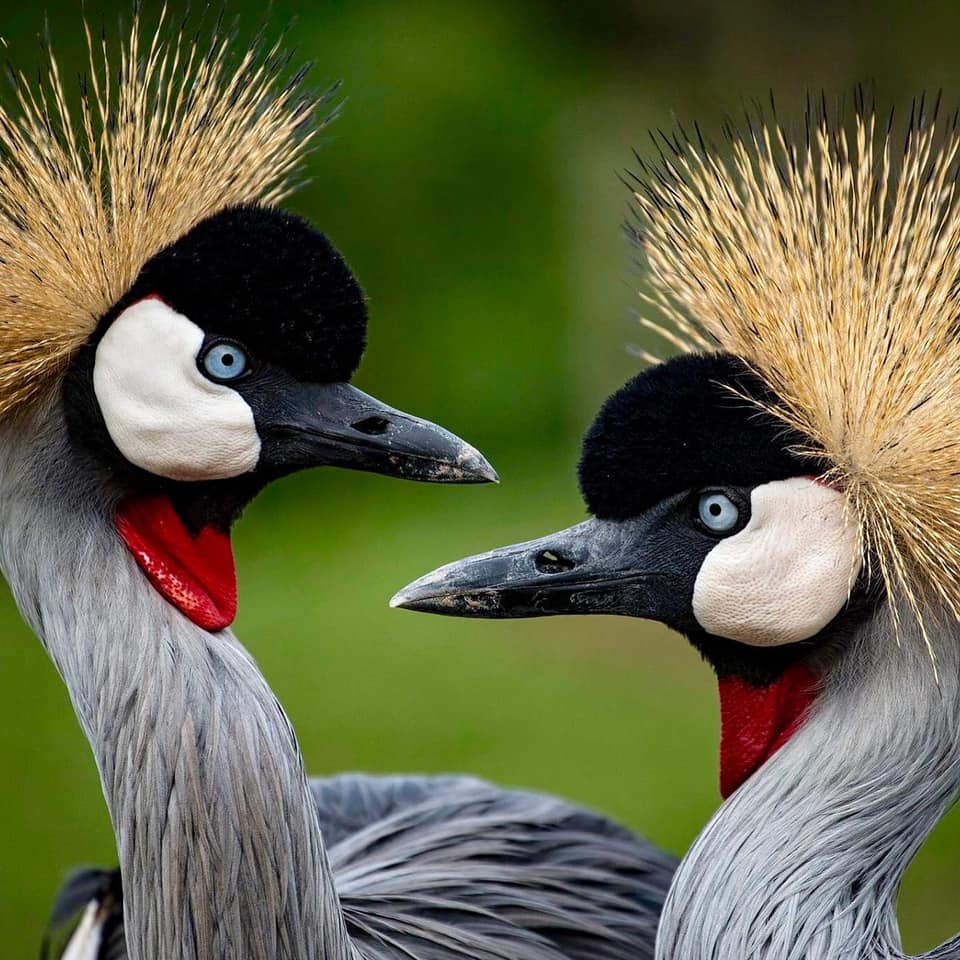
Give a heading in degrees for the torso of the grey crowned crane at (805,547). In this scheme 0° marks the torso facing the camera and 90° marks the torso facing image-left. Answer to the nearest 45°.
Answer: approximately 90°

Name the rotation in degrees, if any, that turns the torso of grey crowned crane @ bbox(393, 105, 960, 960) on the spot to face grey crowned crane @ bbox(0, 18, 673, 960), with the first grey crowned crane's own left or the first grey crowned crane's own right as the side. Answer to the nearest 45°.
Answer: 0° — it already faces it
